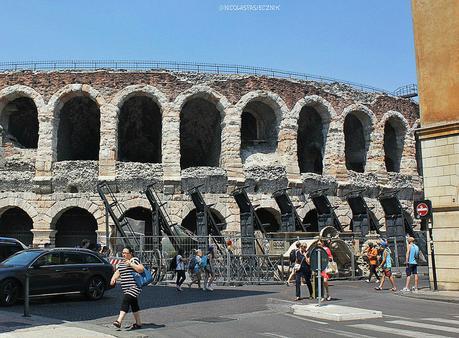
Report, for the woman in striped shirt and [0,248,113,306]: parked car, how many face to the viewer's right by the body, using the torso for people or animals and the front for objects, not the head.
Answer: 0

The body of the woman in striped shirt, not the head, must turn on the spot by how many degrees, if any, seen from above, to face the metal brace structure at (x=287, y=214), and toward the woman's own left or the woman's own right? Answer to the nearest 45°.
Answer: approximately 180°

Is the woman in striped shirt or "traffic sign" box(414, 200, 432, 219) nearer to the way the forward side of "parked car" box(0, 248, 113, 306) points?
the woman in striped shirt

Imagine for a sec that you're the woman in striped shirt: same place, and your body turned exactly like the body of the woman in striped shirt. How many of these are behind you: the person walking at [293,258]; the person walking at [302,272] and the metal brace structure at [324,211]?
3

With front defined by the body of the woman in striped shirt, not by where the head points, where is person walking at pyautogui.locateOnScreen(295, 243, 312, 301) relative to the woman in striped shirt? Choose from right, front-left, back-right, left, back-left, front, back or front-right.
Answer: back

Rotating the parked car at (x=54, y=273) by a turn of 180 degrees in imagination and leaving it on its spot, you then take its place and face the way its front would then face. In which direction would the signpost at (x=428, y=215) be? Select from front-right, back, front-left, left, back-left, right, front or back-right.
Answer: front-right

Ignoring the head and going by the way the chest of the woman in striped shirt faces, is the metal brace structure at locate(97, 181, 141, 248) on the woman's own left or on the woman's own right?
on the woman's own right

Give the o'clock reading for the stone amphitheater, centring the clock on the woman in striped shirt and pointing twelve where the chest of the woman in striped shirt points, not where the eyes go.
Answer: The stone amphitheater is roughly at 5 o'clock from the woman in striped shirt.

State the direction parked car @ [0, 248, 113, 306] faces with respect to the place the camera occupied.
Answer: facing the viewer and to the left of the viewer

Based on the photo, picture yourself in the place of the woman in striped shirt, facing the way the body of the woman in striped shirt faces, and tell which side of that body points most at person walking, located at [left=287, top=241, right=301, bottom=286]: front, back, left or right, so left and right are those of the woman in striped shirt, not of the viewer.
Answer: back
